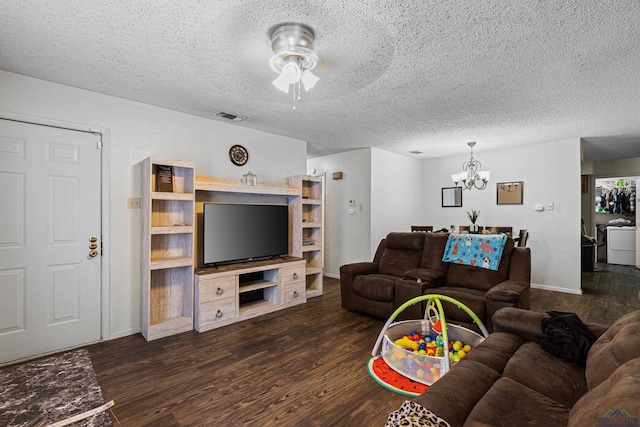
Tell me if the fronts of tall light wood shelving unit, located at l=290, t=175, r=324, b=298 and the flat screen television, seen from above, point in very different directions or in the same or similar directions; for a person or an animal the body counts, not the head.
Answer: same or similar directions

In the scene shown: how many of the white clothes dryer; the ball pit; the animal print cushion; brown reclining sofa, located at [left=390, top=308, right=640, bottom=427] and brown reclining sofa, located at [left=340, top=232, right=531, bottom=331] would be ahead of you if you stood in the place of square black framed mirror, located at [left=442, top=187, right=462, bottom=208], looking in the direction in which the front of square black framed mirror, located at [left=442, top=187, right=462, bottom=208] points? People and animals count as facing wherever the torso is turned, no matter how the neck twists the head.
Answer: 4

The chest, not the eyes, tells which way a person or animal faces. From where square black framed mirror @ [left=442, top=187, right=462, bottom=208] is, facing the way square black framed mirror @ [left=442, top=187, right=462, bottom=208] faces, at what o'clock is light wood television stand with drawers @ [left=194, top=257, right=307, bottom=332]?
The light wood television stand with drawers is roughly at 1 o'clock from the square black framed mirror.

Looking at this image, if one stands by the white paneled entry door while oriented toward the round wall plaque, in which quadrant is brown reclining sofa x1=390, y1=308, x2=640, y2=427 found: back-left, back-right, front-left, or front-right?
front-right

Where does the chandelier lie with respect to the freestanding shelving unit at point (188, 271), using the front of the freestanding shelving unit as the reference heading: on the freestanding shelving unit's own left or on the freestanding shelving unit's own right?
on the freestanding shelving unit's own left

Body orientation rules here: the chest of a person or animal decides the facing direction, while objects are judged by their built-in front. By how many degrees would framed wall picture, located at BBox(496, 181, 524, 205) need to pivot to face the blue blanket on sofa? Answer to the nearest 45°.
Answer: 0° — it already faces it

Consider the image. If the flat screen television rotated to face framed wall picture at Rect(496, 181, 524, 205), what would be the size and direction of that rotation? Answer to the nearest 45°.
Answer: approximately 45° to its left

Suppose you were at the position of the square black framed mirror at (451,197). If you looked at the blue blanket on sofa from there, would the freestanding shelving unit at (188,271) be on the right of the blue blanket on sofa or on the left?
right

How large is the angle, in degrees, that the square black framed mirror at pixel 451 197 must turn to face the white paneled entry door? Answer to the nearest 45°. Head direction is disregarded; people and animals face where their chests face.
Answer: approximately 45° to its right

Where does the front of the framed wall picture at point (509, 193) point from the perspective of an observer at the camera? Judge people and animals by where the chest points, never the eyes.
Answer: facing the viewer

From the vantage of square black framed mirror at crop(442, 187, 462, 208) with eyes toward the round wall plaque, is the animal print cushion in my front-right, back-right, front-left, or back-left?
front-left

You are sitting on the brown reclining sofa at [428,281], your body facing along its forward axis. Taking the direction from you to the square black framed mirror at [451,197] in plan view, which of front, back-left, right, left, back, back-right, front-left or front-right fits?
back-right

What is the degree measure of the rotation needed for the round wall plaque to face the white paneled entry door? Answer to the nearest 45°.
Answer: approximately 90° to its right

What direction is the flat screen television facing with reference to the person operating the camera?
facing the viewer and to the right of the viewer

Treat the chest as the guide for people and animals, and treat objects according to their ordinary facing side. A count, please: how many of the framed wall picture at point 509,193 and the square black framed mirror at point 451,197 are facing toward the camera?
2

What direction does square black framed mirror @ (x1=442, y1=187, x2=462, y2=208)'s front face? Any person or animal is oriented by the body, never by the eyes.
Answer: toward the camera
